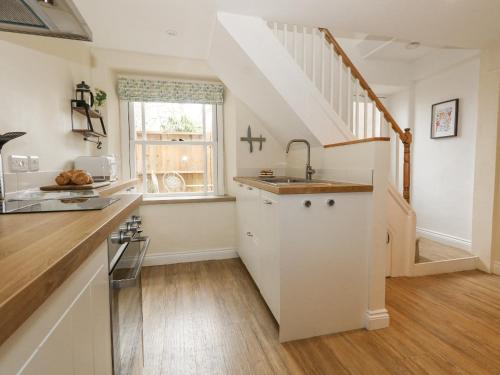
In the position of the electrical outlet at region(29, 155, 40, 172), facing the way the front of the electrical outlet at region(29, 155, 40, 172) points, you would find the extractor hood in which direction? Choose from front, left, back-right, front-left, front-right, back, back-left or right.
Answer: front-right

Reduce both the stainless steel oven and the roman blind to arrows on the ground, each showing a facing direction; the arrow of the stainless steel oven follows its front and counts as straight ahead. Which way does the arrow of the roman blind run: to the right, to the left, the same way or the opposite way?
to the right

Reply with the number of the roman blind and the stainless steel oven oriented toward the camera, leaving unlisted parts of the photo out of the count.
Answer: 1

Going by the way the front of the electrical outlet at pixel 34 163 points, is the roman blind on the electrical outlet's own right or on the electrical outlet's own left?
on the electrical outlet's own left

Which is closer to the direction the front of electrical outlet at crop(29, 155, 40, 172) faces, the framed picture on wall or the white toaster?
the framed picture on wall

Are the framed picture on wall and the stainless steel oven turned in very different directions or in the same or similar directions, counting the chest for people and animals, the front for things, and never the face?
very different directions

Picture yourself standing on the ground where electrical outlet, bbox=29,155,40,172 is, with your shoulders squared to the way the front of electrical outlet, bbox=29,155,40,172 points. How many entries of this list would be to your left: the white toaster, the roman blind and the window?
3

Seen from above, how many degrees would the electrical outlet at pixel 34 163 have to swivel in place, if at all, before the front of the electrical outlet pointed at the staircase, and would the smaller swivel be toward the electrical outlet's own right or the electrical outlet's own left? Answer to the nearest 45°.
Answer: approximately 45° to the electrical outlet's own left

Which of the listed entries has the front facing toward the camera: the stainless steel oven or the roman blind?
the roman blind

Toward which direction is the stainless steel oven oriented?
to the viewer's right

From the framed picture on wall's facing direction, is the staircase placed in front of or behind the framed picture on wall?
in front

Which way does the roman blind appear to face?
toward the camera

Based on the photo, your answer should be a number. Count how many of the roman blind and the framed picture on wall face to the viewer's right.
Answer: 0

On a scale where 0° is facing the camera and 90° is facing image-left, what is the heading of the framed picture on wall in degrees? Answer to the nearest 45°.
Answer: approximately 45°

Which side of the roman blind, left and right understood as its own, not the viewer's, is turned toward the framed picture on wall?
left

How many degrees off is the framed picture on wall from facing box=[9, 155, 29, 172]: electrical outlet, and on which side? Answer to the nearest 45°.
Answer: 0° — it already faces it
